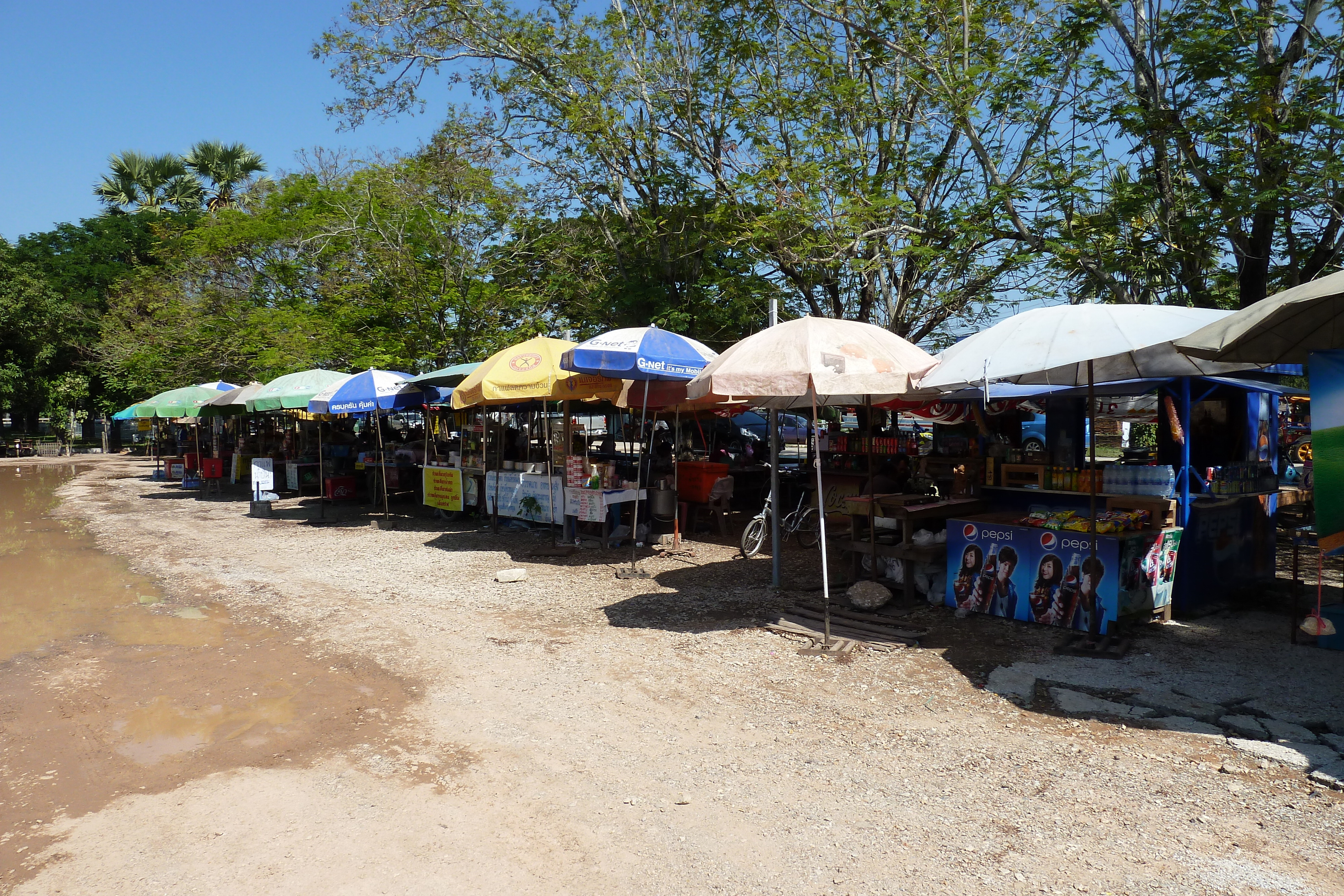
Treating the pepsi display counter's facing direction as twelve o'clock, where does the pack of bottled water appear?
The pack of bottled water is roughly at 6 o'clock from the pepsi display counter.

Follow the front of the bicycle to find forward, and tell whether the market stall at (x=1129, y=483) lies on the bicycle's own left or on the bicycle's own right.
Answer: on the bicycle's own left

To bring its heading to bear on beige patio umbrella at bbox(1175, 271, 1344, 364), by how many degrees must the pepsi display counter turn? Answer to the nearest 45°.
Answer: approximately 90° to its left

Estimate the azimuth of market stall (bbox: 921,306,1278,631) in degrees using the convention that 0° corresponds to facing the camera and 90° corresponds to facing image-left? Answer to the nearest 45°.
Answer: approximately 45°

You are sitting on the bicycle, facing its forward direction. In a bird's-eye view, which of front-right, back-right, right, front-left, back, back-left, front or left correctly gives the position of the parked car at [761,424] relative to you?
back-right
